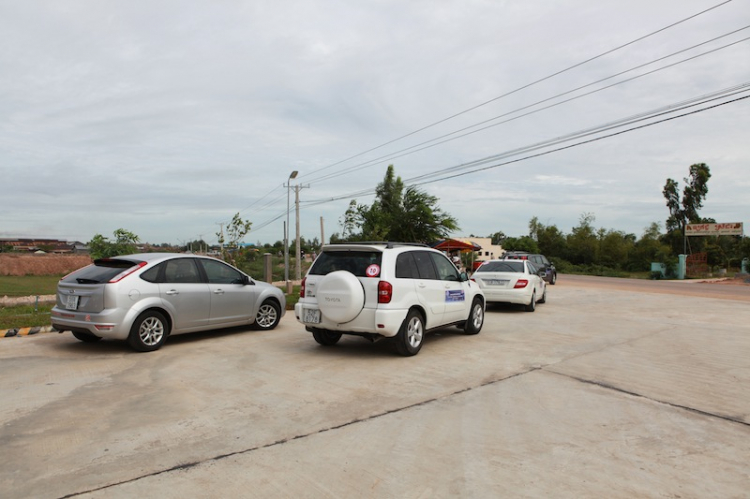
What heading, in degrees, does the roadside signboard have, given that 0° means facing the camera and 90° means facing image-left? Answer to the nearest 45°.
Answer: approximately 0°

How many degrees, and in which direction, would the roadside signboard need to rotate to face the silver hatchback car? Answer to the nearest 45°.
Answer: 0° — it already faces it

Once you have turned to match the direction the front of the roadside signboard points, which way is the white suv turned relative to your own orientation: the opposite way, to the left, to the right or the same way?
the opposite way

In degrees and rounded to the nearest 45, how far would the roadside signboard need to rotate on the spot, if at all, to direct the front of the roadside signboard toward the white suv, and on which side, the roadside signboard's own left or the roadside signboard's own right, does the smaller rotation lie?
0° — it already faces it

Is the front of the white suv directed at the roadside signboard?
yes

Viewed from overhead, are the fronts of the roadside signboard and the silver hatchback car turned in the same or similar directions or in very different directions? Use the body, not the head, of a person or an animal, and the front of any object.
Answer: very different directions

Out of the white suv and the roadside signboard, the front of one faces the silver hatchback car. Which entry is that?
the roadside signboard

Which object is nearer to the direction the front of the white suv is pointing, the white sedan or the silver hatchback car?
the white sedan

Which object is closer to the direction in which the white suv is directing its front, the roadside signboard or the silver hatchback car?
the roadside signboard

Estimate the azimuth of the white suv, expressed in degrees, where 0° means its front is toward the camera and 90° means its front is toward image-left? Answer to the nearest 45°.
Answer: approximately 225°
